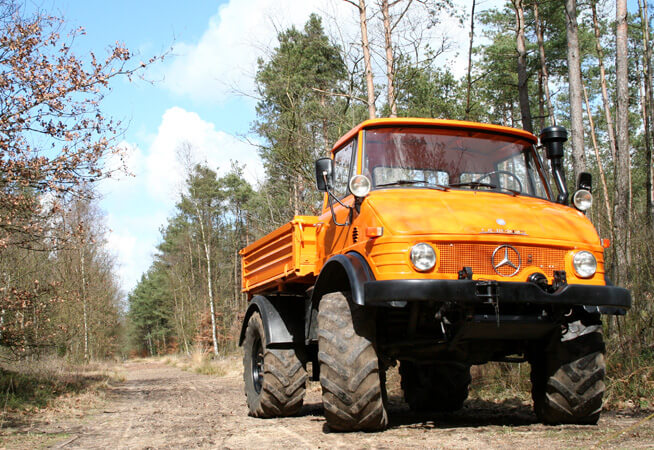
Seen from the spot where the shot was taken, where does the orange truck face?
facing the viewer and to the right of the viewer
